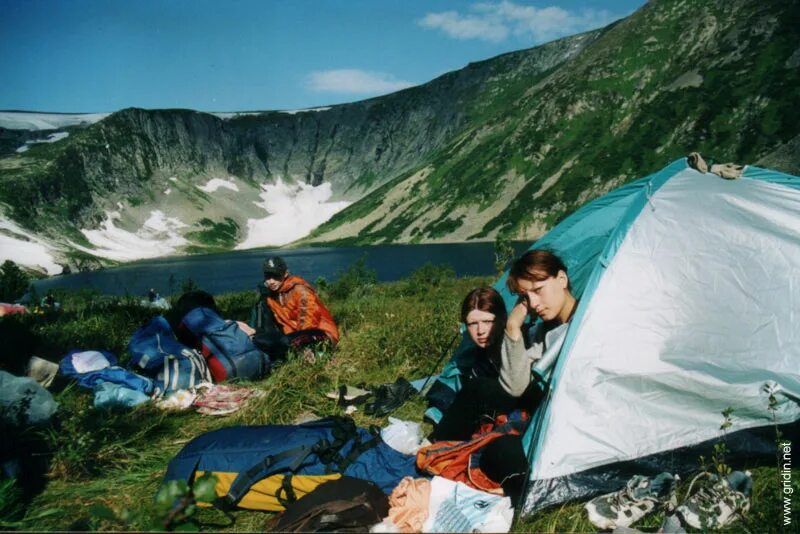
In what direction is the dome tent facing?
to the viewer's left

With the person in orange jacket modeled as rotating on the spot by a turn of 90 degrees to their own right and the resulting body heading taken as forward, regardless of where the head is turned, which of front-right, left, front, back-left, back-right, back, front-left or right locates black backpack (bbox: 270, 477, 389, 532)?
back-left

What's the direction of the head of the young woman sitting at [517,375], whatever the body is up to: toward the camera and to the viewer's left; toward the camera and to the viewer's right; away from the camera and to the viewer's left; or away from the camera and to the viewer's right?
toward the camera and to the viewer's left

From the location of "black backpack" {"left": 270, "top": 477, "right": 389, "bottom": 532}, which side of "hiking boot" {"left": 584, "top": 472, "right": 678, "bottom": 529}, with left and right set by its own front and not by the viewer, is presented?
front

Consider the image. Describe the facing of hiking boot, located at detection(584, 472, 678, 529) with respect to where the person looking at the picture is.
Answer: facing the viewer and to the left of the viewer

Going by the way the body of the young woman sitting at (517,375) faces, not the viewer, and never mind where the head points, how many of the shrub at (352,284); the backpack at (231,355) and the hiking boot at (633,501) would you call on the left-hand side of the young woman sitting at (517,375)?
1

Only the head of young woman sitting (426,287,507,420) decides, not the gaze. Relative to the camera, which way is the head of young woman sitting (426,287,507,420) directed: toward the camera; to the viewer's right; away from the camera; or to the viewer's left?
toward the camera

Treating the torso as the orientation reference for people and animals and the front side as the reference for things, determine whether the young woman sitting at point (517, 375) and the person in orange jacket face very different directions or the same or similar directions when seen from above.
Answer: same or similar directions

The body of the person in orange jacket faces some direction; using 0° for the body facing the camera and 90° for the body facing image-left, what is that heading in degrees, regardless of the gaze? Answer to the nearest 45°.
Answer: approximately 45°

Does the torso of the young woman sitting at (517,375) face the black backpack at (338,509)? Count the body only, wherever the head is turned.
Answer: yes

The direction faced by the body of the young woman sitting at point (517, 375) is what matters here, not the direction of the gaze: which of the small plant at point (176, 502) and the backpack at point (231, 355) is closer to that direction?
the small plant
